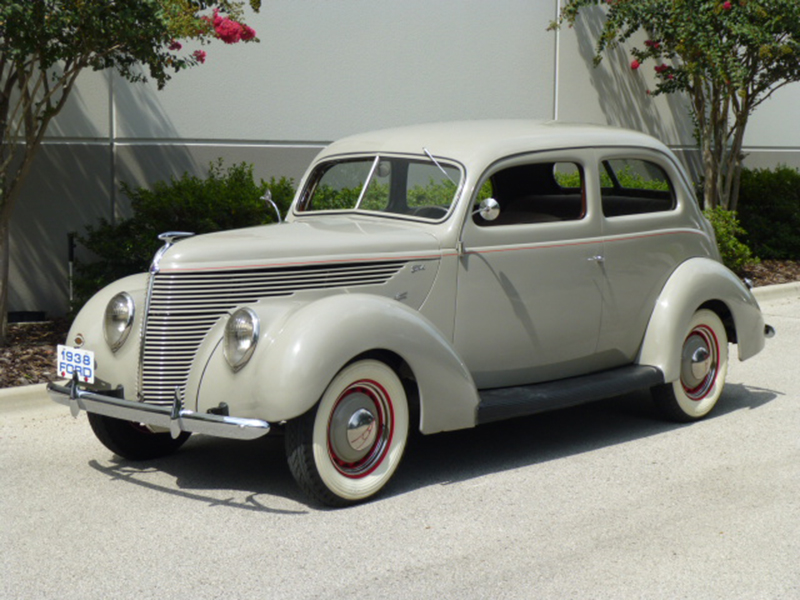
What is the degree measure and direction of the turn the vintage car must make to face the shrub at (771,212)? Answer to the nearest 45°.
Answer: approximately 180°

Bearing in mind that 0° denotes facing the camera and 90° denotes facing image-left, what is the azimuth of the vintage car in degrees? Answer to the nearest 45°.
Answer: approximately 45°

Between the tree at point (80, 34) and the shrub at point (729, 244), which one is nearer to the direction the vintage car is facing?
the tree

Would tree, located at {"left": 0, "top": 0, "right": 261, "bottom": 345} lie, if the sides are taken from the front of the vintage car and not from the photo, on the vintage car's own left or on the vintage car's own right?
on the vintage car's own right

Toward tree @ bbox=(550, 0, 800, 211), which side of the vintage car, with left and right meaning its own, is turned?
back

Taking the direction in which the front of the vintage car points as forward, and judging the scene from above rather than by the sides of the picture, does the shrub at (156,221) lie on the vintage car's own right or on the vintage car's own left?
on the vintage car's own right

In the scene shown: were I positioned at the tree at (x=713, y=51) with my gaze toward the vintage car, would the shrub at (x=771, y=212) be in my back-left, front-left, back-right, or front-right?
back-left

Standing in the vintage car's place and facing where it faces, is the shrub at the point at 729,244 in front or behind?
behind
